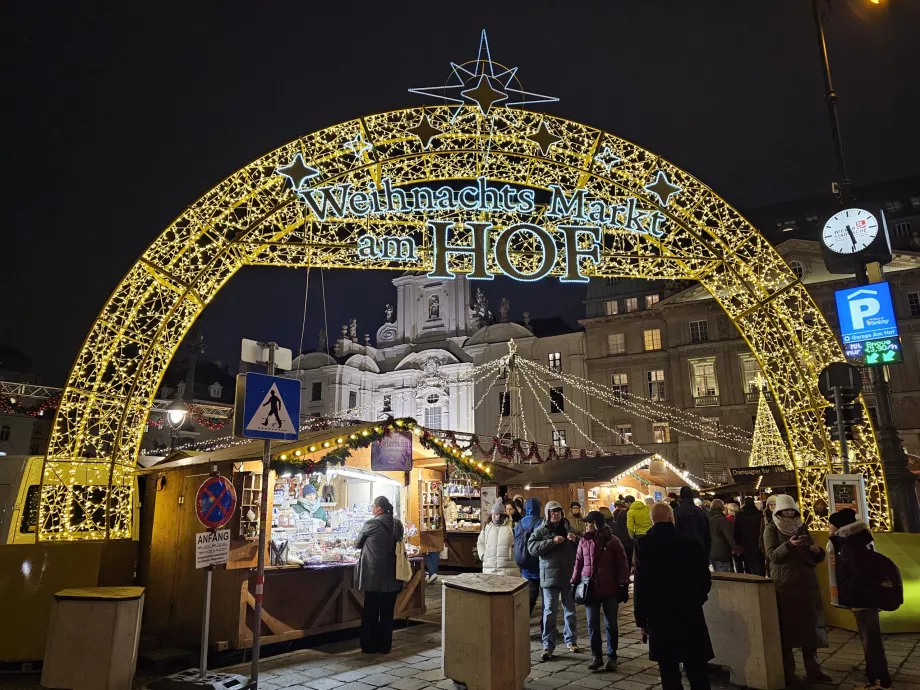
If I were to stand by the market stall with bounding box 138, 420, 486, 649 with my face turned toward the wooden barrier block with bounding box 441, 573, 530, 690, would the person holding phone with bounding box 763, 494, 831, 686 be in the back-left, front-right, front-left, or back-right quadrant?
front-left

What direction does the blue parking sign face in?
toward the camera

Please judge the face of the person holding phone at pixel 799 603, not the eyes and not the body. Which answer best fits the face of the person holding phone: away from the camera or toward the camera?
toward the camera

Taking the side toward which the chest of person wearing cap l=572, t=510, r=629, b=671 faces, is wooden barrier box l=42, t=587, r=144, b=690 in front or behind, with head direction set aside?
in front

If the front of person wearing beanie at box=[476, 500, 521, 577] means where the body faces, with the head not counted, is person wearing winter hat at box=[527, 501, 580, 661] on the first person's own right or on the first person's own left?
on the first person's own left

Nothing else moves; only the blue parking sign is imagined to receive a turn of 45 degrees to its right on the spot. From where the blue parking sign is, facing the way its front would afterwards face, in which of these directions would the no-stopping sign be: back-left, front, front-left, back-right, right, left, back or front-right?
front

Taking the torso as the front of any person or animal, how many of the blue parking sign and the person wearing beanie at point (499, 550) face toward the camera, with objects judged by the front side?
2

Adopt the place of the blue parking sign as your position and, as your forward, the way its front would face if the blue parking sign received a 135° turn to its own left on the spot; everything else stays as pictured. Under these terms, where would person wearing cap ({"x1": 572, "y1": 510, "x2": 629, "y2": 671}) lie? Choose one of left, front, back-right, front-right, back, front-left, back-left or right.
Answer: back

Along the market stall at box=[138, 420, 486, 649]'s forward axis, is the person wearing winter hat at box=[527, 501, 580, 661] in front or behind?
in front

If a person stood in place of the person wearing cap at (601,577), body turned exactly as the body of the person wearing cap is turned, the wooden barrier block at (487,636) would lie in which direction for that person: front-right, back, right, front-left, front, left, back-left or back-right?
front

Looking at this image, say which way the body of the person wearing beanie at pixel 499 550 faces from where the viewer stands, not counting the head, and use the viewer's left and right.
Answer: facing the viewer

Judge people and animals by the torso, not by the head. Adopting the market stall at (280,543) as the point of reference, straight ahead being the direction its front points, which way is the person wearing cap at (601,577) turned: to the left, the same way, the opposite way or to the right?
to the right

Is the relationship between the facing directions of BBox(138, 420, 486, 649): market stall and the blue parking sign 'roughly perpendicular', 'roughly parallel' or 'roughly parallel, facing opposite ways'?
roughly perpendicular

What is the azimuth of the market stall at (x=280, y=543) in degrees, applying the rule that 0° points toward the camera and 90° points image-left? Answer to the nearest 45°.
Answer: approximately 315°

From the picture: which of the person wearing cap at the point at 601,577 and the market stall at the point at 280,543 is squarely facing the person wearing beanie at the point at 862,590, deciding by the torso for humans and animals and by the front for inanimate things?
the market stall
